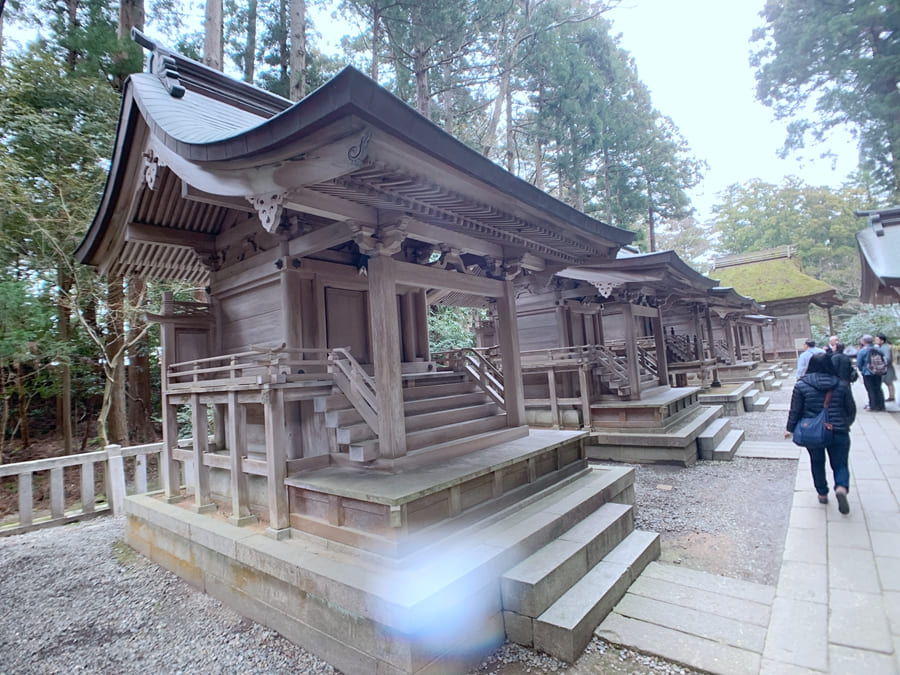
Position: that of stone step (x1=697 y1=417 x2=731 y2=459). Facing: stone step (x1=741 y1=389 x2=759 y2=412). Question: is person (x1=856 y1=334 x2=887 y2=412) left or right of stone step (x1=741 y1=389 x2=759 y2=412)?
right

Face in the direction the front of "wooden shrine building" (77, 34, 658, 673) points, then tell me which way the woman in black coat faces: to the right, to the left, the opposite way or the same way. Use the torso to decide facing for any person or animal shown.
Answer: to the left

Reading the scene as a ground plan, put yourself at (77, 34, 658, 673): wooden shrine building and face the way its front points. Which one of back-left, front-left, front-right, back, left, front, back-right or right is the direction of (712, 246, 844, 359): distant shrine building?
left

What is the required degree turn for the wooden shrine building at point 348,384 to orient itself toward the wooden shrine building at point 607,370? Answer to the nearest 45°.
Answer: approximately 90° to its left

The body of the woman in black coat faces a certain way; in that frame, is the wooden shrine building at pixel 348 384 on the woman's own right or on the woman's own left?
on the woman's own left

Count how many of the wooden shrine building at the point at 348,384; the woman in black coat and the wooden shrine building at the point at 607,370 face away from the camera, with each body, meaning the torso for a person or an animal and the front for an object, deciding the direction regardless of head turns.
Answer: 1

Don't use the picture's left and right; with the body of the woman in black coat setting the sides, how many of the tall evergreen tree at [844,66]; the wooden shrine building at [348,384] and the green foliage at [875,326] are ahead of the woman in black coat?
2

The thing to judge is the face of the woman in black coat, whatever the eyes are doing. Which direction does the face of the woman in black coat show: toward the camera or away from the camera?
away from the camera

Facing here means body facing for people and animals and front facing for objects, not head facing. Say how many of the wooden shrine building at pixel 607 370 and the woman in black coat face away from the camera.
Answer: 1

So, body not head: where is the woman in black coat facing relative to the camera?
away from the camera

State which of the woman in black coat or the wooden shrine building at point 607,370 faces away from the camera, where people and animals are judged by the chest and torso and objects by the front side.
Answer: the woman in black coat

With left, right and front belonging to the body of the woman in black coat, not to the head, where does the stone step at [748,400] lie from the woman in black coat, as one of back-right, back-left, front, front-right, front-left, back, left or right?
front

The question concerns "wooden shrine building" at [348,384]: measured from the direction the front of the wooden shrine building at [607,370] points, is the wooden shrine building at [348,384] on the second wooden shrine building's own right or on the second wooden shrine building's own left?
on the second wooden shrine building's own right

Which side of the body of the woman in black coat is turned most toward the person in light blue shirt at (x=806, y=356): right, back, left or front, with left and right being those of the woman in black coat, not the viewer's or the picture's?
front

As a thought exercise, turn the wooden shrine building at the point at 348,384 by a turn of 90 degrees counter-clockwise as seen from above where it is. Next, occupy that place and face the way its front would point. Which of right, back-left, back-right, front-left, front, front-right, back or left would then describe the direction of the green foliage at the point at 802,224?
front

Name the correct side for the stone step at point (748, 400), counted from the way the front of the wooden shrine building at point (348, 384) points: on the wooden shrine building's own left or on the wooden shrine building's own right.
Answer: on the wooden shrine building's own left

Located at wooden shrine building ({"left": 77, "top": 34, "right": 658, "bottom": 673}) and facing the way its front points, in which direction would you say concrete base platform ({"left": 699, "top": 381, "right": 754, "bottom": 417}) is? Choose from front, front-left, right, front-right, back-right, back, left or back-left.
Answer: left

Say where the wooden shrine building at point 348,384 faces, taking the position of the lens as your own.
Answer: facing the viewer and to the right of the viewer
